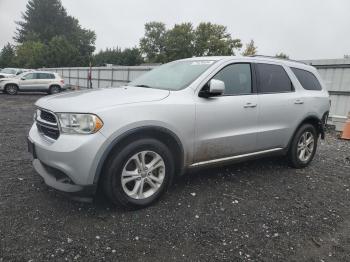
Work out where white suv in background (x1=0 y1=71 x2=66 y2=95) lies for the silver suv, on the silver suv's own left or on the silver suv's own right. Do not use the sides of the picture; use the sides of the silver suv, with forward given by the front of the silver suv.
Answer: on the silver suv's own right

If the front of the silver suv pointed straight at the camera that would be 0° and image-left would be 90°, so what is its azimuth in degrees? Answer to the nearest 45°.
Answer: approximately 45°

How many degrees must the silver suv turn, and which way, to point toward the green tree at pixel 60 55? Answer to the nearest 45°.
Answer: approximately 135° to its right

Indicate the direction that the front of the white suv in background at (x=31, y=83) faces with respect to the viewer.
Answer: facing to the left of the viewer

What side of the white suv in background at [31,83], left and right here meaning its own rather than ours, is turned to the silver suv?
left

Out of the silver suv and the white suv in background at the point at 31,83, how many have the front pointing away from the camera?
0

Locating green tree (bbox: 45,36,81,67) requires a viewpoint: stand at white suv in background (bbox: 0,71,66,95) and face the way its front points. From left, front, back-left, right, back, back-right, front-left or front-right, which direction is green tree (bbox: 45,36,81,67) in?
right
